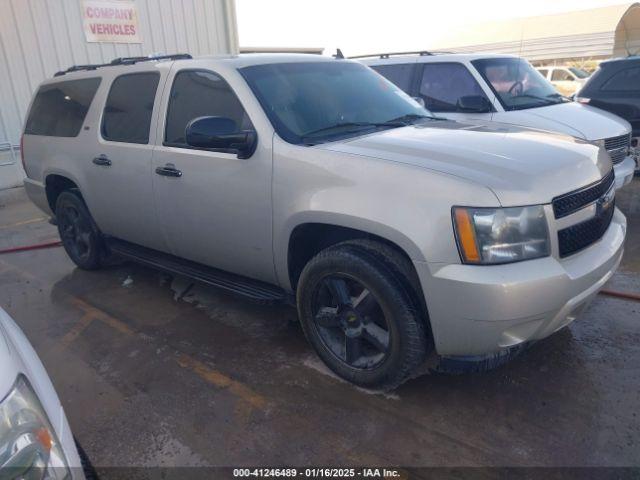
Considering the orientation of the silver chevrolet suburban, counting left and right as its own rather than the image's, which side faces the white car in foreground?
right

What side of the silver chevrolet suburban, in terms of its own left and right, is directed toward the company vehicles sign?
back

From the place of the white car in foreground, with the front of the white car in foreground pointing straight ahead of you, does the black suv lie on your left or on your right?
on your left

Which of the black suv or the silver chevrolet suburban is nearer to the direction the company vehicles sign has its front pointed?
the silver chevrolet suburban

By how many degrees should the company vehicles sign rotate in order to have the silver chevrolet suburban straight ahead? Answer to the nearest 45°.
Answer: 0° — it already faces it
